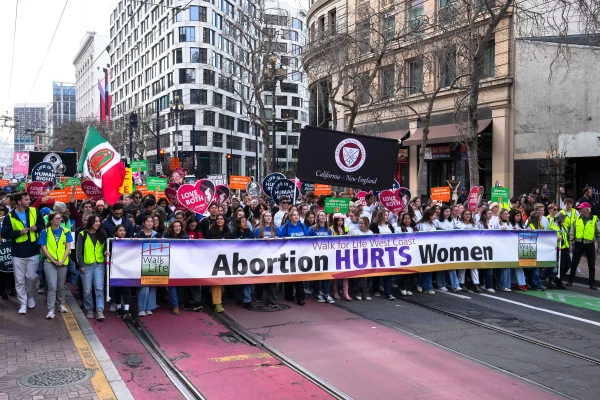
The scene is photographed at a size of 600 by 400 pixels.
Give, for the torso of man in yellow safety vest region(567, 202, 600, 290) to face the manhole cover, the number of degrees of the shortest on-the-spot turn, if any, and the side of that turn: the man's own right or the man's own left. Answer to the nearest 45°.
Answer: approximately 45° to the man's own right

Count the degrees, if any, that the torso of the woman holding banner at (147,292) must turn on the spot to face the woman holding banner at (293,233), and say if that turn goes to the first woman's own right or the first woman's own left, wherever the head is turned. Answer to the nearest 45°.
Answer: approximately 90° to the first woman's own left

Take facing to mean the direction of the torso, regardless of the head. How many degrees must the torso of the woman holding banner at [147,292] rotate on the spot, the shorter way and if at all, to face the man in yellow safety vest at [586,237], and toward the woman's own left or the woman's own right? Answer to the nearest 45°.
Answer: approximately 90° to the woman's own left

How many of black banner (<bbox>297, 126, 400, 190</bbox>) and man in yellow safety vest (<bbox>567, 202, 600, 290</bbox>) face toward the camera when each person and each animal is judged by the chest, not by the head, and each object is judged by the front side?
2

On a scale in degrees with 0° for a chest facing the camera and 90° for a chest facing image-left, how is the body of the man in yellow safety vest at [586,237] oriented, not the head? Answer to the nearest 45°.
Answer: approximately 0°

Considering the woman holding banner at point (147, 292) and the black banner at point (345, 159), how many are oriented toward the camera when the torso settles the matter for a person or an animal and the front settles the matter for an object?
2
